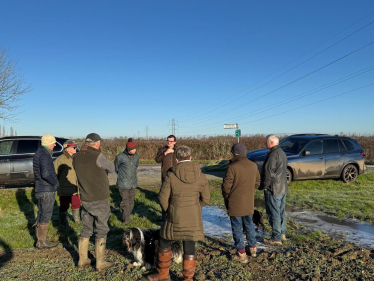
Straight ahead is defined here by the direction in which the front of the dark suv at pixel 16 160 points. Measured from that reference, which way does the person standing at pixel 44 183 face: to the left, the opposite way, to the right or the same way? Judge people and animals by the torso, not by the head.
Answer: the opposite way

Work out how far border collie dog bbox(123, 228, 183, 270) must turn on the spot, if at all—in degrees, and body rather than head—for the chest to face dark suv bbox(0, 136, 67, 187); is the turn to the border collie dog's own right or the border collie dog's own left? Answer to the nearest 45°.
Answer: approximately 45° to the border collie dog's own right

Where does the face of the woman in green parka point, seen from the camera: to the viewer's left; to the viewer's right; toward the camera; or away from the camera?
away from the camera

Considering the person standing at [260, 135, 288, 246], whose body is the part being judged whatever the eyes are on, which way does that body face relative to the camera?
to the viewer's left

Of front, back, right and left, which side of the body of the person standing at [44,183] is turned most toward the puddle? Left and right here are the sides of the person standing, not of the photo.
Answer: front

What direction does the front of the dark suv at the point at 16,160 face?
to the viewer's left

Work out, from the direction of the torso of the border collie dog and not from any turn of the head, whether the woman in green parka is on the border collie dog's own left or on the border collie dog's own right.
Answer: on the border collie dog's own left

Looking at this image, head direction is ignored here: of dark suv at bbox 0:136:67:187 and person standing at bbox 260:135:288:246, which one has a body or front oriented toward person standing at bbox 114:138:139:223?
person standing at bbox 260:135:288:246

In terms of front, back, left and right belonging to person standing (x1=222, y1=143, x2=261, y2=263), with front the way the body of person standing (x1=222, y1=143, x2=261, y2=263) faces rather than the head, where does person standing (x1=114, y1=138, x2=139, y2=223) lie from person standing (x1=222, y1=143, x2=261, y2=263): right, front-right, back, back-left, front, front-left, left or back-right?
front

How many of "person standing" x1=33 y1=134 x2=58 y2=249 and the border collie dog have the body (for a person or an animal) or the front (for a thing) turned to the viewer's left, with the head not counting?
1

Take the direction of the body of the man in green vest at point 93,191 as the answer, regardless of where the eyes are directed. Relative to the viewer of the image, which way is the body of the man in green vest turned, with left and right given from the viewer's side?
facing away from the viewer and to the right of the viewer

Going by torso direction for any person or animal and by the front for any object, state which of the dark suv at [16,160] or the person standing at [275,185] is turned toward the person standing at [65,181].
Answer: the person standing at [275,185]

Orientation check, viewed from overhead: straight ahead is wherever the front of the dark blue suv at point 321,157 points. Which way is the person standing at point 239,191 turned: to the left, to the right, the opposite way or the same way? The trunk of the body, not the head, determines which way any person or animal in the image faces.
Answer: to the right
